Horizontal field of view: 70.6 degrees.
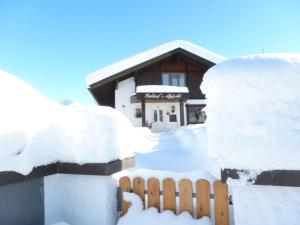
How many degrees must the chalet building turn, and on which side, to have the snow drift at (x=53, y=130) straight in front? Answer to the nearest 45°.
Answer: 0° — it already faces it

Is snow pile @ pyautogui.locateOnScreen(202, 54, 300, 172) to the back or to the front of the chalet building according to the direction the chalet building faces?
to the front

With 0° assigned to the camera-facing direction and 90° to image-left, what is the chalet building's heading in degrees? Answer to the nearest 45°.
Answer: approximately 0°
